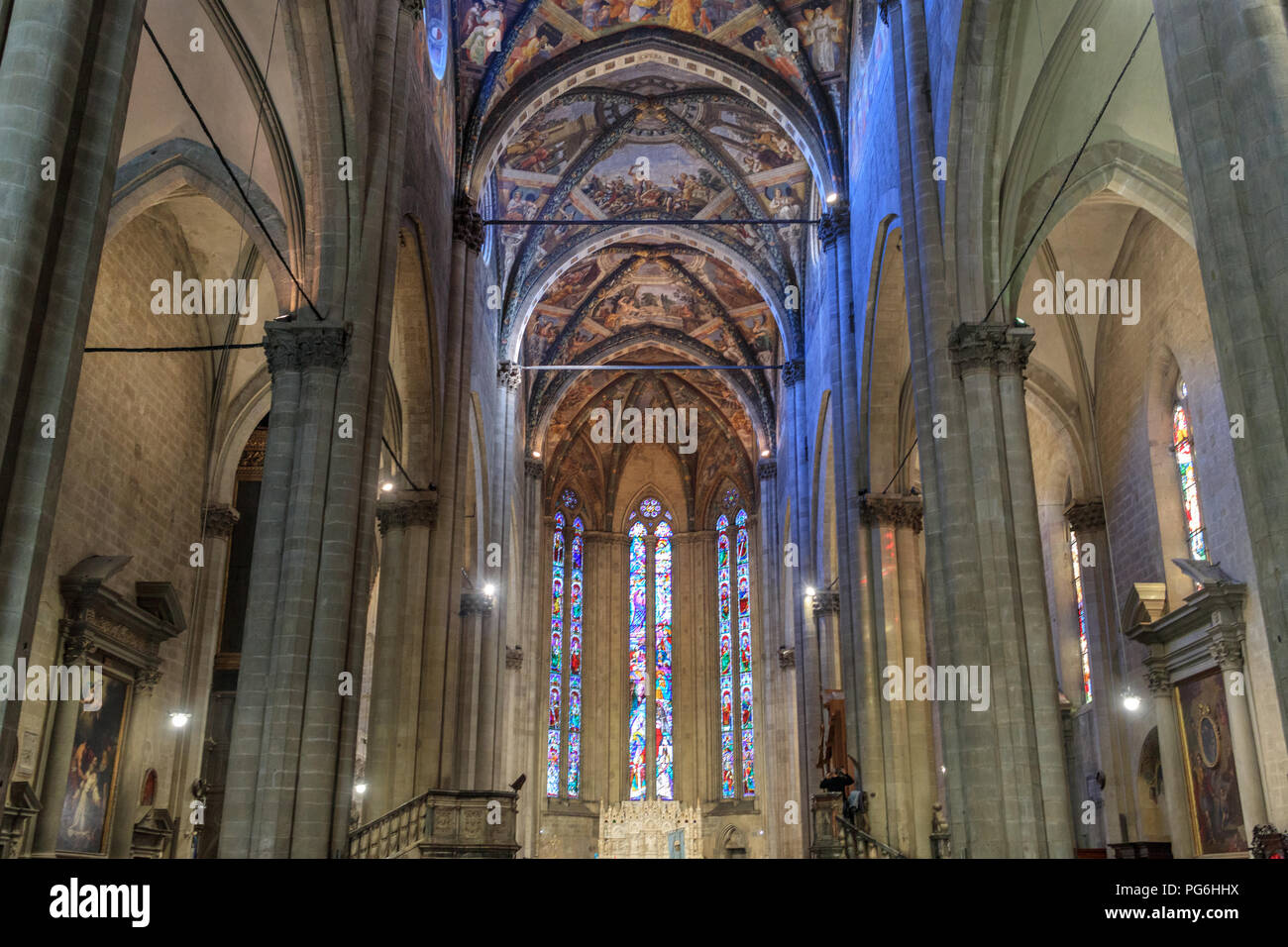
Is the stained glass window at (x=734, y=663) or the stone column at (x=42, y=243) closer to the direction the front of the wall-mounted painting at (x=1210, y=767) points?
the stone column

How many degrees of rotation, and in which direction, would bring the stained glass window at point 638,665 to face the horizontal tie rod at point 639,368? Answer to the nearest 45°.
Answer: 0° — it already faces it

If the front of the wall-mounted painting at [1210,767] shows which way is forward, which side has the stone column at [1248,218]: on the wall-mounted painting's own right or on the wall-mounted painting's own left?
on the wall-mounted painting's own left

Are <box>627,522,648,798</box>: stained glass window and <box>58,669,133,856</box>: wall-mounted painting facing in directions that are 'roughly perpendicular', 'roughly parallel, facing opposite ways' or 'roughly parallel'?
roughly perpendicular

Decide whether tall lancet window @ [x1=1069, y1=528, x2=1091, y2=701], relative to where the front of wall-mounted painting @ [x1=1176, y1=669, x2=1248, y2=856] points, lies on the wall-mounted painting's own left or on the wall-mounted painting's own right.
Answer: on the wall-mounted painting's own right

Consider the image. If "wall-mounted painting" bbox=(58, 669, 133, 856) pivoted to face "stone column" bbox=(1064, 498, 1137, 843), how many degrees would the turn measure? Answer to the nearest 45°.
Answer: approximately 45° to its left

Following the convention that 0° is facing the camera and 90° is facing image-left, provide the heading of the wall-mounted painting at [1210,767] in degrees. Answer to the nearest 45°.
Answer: approximately 45°

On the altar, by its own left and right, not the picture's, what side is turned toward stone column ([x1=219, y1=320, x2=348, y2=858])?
front

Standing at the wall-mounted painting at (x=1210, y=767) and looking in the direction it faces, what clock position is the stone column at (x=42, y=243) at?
The stone column is roughly at 11 o'clock from the wall-mounted painting.

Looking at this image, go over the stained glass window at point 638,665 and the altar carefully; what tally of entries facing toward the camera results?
2

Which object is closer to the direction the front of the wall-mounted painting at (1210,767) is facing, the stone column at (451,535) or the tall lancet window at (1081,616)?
the stone column

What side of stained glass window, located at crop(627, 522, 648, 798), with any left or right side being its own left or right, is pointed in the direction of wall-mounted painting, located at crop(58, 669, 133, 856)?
front

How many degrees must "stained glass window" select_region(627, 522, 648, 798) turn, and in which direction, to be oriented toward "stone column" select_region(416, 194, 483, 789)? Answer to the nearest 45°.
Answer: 0° — it already faces it

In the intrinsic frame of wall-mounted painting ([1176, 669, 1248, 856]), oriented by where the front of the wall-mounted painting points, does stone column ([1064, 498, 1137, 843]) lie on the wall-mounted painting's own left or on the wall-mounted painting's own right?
on the wall-mounted painting's own right
